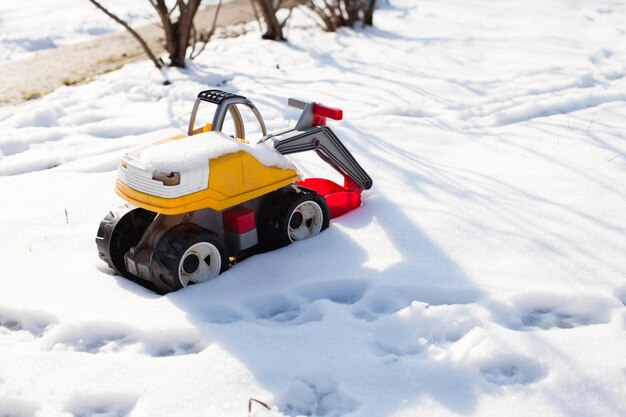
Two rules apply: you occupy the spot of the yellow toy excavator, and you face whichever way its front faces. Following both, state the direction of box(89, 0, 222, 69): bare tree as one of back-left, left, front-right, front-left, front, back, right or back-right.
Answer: front-left

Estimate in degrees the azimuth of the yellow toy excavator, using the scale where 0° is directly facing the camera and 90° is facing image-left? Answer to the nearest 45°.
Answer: approximately 225°

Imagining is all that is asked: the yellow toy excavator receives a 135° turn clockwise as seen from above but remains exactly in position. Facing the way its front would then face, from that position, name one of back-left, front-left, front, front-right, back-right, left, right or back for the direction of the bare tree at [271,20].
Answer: back

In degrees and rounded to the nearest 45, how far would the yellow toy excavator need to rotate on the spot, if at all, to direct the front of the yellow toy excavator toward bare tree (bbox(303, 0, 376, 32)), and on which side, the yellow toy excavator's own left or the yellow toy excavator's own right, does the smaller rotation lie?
approximately 45° to the yellow toy excavator's own left

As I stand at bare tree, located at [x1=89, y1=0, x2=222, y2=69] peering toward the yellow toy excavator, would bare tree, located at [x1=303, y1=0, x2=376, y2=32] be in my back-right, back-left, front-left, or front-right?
back-left
